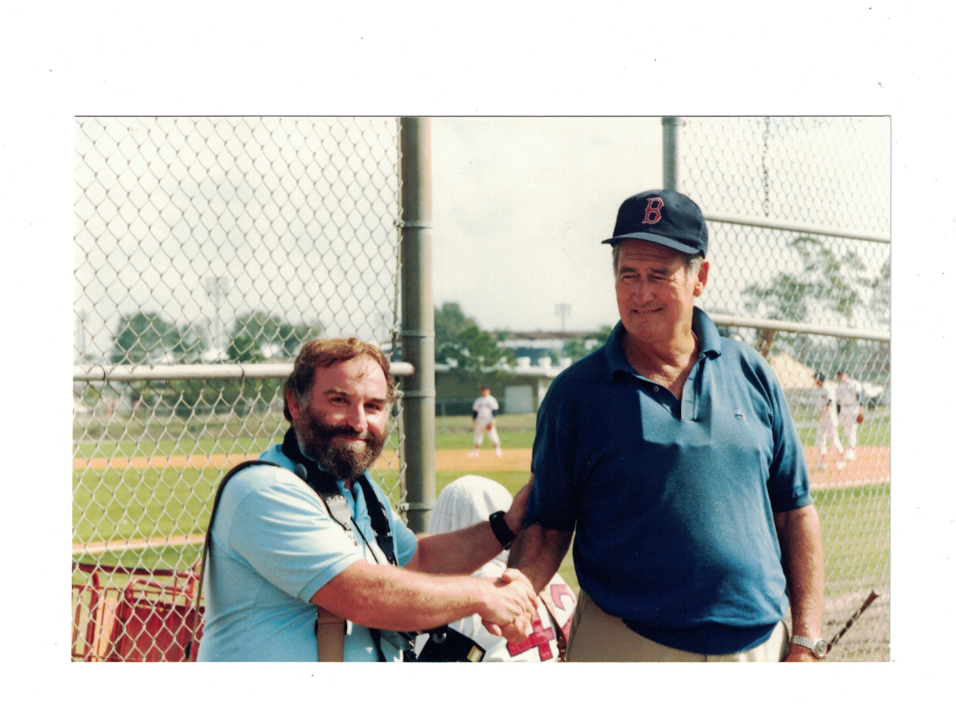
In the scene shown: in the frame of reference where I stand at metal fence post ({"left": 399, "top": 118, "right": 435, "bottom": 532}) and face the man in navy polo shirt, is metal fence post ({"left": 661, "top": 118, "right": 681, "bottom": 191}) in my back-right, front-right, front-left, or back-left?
front-left

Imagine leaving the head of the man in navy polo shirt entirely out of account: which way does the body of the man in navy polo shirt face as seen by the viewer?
toward the camera

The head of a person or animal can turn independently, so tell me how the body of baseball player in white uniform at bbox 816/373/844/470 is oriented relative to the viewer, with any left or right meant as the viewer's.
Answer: facing the viewer and to the left of the viewer

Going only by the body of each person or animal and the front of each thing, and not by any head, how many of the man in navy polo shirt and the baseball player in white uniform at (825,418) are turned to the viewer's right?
0

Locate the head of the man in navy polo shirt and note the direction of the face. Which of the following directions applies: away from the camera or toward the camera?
toward the camera

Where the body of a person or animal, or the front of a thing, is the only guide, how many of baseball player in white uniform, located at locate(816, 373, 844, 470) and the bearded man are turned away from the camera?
0

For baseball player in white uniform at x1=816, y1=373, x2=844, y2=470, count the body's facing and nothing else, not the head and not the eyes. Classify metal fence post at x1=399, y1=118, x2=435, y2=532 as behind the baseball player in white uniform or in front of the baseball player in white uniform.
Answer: in front

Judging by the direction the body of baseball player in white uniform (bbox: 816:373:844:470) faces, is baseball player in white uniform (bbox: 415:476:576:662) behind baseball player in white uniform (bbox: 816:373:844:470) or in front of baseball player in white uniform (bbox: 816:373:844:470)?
in front

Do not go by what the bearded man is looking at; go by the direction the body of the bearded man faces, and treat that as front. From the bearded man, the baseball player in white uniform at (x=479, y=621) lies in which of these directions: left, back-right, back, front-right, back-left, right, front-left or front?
left

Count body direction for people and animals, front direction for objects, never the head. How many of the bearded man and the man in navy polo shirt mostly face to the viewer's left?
0
